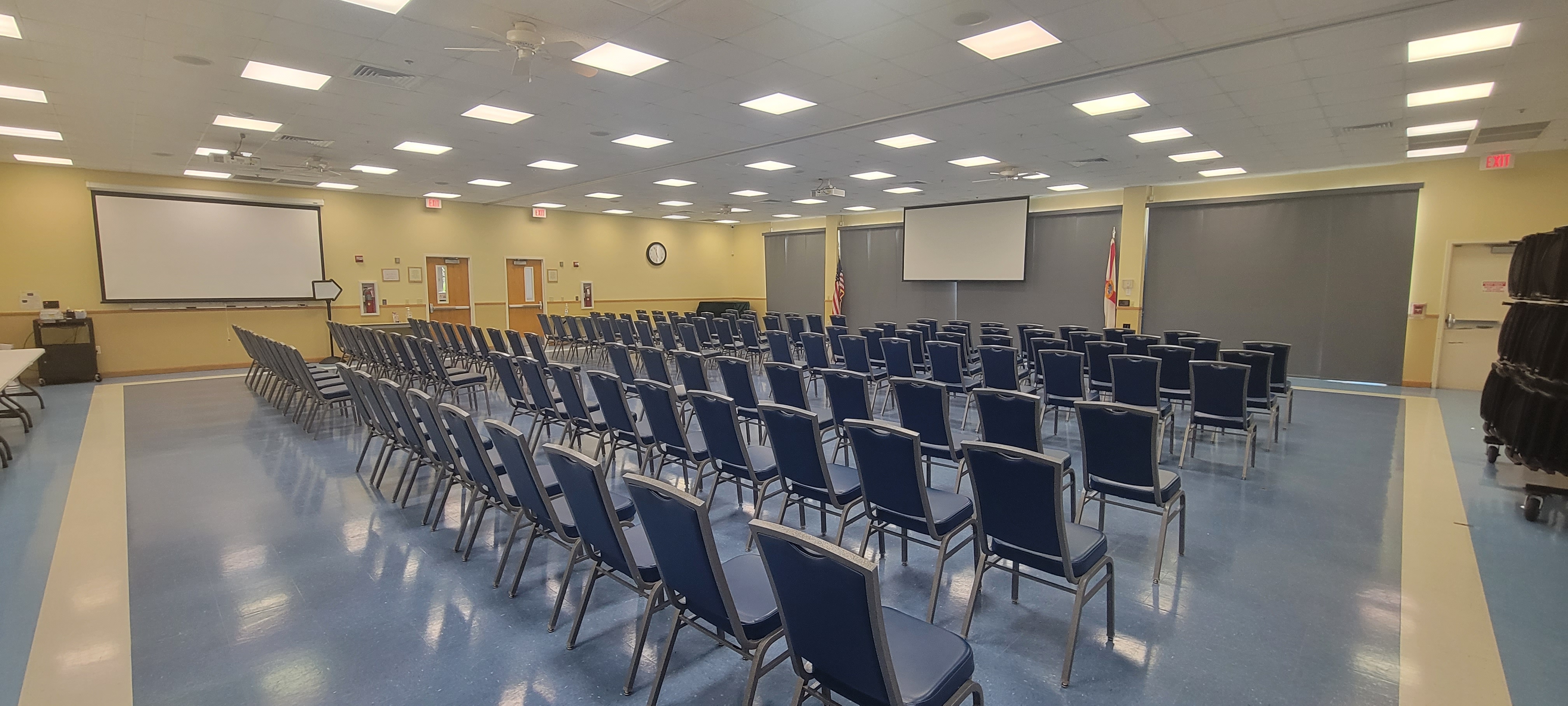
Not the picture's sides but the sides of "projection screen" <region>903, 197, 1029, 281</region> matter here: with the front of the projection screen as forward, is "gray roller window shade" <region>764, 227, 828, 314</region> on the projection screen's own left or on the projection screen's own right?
on the projection screen's own right

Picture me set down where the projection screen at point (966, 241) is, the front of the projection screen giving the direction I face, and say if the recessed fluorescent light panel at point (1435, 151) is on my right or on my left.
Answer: on my left

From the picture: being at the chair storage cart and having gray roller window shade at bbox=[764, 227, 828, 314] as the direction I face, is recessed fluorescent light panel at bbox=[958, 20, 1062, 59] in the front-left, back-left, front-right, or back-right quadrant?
front-left

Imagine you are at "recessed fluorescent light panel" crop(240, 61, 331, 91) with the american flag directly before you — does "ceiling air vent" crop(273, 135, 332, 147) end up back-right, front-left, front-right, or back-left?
front-left

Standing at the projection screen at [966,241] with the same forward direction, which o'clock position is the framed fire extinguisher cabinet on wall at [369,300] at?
The framed fire extinguisher cabinet on wall is roughly at 1 o'clock from the projection screen.

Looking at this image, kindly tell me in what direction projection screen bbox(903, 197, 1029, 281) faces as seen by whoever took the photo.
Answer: facing the viewer and to the left of the viewer

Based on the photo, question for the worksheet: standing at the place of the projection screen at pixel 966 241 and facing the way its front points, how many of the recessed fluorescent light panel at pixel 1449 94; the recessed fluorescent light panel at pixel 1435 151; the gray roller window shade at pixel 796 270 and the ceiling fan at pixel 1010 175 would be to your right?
1

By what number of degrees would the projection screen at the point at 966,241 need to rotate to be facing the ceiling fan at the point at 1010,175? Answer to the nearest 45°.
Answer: approximately 45° to its left

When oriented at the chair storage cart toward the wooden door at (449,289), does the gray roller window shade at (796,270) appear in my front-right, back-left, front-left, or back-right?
front-right

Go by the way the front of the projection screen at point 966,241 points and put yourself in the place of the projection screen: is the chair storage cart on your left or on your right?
on your left

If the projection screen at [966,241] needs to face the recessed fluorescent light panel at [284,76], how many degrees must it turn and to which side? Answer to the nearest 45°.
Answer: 0° — it already faces it

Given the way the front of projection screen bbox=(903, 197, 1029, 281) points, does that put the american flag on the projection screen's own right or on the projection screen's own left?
on the projection screen's own right

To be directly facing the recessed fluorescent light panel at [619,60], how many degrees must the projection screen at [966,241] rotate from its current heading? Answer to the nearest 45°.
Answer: approximately 45° to its left

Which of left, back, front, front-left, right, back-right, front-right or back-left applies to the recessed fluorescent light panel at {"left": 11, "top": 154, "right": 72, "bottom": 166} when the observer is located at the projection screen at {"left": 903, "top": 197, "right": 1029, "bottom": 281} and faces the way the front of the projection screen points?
front

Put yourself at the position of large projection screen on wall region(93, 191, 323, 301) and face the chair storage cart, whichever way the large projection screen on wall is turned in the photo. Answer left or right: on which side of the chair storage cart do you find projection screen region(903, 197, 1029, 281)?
left
